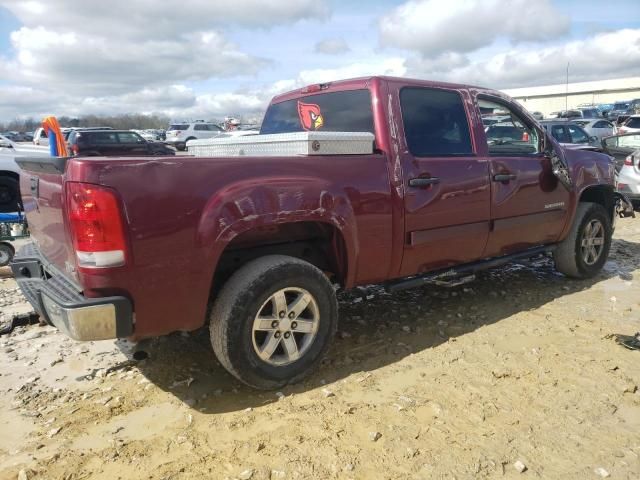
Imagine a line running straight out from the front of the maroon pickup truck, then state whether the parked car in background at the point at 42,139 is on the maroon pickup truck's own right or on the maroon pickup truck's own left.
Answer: on the maroon pickup truck's own left

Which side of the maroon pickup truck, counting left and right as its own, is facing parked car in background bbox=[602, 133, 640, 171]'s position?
front

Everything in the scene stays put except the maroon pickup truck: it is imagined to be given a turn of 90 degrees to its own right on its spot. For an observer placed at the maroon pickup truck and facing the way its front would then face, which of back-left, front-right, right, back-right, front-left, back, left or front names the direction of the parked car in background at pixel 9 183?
back

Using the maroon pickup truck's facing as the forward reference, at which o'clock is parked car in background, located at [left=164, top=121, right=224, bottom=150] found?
The parked car in background is roughly at 10 o'clock from the maroon pickup truck.

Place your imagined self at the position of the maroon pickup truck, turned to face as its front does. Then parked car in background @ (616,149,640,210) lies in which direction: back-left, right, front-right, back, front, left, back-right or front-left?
front
